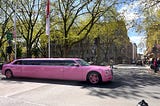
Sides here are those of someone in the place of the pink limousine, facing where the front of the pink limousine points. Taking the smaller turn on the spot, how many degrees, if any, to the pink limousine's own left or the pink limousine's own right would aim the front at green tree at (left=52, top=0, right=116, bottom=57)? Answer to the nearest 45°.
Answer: approximately 135° to the pink limousine's own left

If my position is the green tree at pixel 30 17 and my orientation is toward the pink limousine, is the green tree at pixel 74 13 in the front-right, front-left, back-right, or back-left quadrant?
front-left

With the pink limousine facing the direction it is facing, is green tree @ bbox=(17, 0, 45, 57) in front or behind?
behind

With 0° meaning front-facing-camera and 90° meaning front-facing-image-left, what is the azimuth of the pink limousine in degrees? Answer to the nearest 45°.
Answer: approximately 315°
